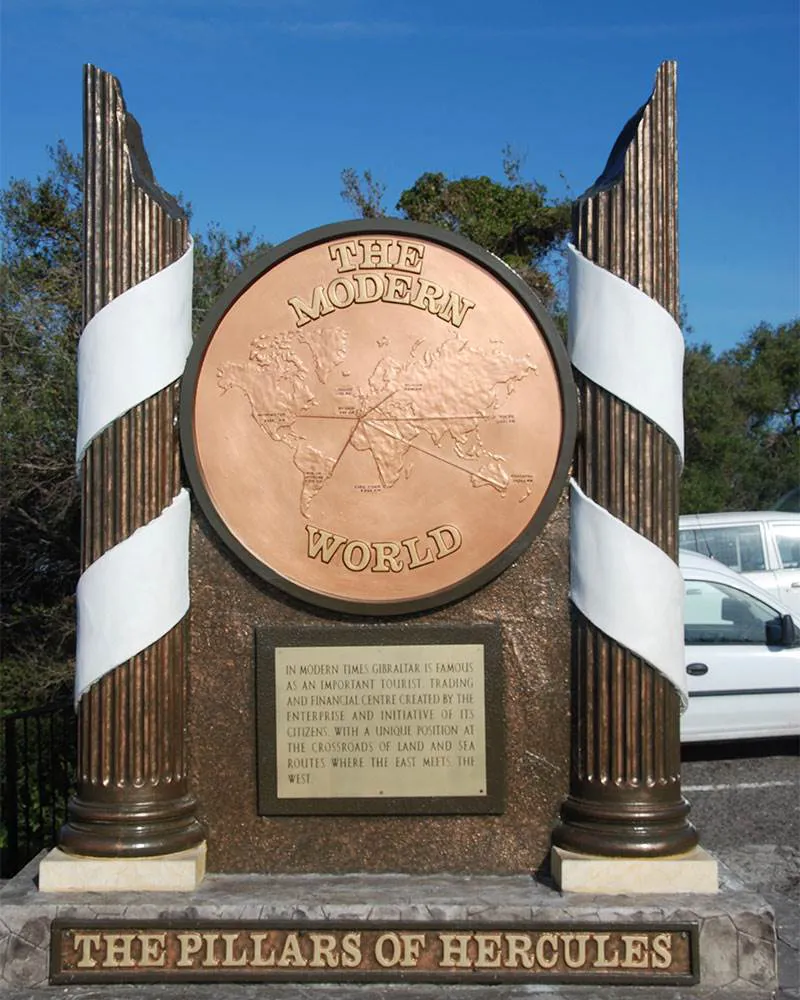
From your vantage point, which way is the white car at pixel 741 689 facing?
to the viewer's right

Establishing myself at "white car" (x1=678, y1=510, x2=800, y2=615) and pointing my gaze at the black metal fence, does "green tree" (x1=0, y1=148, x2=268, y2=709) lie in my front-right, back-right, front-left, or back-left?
front-right

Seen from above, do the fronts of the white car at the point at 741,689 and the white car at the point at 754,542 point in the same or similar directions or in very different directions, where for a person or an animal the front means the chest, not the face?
same or similar directions

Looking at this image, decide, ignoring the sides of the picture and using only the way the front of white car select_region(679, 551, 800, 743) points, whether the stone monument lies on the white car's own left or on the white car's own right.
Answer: on the white car's own right

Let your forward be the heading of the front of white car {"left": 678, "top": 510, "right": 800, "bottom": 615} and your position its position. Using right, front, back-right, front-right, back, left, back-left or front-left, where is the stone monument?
right

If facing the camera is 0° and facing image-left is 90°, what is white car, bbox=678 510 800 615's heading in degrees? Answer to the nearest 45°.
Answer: approximately 270°

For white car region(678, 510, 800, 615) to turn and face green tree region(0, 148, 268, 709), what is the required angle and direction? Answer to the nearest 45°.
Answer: approximately 180°

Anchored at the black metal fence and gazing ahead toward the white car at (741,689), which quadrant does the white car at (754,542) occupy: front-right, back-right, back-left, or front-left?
front-left

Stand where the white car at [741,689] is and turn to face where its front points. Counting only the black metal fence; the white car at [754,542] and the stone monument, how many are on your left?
1

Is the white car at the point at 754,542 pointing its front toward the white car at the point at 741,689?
no

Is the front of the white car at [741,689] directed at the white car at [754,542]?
no
